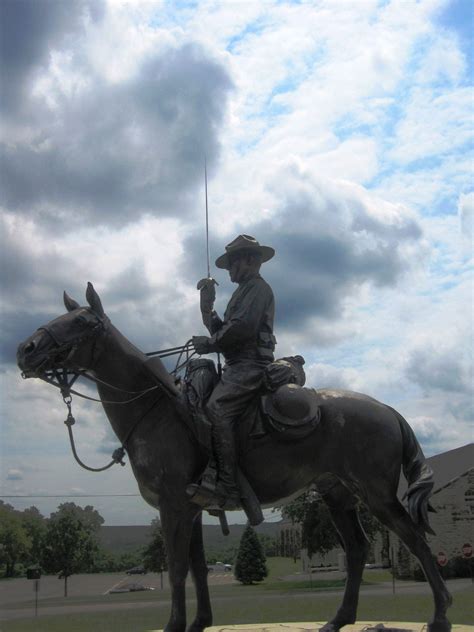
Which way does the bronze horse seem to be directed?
to the viewer's left

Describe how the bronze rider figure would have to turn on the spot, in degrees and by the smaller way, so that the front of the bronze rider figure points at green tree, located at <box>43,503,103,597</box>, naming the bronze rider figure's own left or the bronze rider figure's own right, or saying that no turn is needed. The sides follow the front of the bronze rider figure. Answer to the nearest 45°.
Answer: approximately 90° to the bronze rider figure's own right

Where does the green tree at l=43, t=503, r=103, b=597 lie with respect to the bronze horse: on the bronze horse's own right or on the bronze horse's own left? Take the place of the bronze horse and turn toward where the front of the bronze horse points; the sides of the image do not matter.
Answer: on the bronze horse's own right

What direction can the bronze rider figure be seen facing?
to the viewer's left

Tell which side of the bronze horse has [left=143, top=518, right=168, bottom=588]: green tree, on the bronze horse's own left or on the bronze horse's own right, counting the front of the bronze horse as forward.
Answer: on the bronze horse's own right

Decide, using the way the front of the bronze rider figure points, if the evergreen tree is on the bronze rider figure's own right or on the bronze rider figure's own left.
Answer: on the bronze rider figure's own right

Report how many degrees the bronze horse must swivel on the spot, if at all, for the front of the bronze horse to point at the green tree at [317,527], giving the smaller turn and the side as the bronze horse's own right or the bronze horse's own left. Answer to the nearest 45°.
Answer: approximately 90° to the bronze horse's own right

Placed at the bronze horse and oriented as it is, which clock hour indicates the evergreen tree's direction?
The evergreen tree is roughly at 3 o'clock from the bronze horse.

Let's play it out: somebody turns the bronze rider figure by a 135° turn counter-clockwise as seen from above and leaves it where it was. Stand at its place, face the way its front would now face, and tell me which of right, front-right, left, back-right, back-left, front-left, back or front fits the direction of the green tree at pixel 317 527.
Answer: back-left

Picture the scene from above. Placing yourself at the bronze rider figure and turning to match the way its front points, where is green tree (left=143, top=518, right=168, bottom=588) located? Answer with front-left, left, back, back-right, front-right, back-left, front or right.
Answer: right
